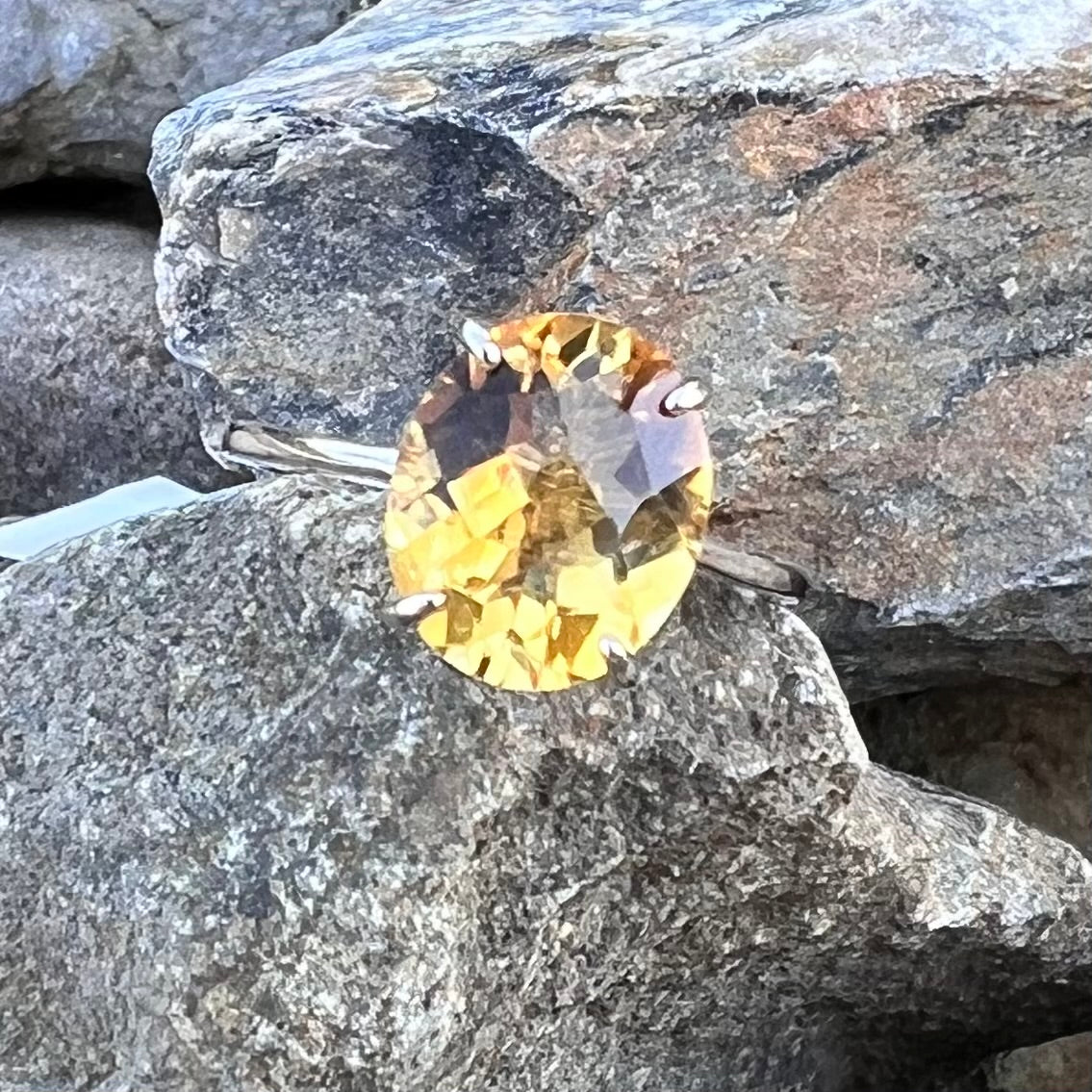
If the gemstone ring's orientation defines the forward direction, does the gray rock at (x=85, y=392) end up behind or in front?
behind

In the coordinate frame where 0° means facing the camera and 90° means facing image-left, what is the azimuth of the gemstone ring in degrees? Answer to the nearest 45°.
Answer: approximately 0°

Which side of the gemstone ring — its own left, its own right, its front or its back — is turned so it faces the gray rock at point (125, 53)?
back
